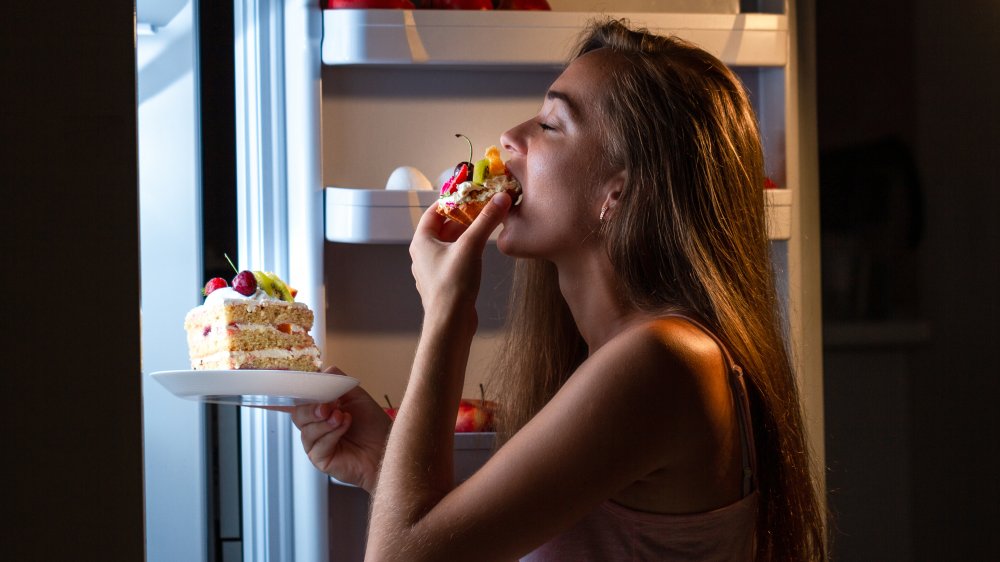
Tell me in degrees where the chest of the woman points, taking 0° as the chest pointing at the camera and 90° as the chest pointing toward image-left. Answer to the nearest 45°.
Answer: approximately 90°

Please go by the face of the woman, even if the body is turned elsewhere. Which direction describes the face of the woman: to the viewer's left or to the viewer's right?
to the viewer's left
